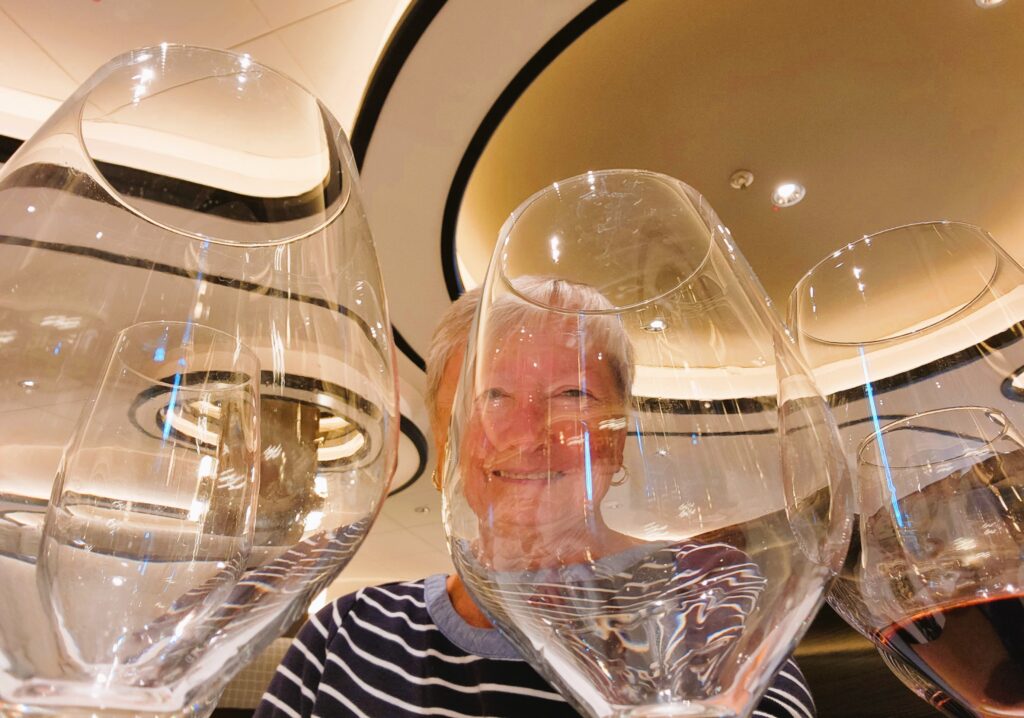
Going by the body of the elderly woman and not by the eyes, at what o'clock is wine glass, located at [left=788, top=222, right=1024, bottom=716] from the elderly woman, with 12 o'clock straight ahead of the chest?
The wine glass is roughly at 11 o'clock from the elderly woman.

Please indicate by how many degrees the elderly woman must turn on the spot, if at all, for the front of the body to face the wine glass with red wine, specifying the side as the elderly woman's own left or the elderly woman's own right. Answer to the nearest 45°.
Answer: approximately 45° to the elderly woman's own left

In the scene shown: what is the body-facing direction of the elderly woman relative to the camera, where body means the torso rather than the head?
toward the camera

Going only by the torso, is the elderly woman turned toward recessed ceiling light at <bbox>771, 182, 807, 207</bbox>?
no

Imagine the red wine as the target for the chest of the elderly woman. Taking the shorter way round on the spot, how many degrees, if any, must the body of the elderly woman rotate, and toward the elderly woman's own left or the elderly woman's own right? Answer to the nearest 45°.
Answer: approximately 45° to the elderly woman's own left
